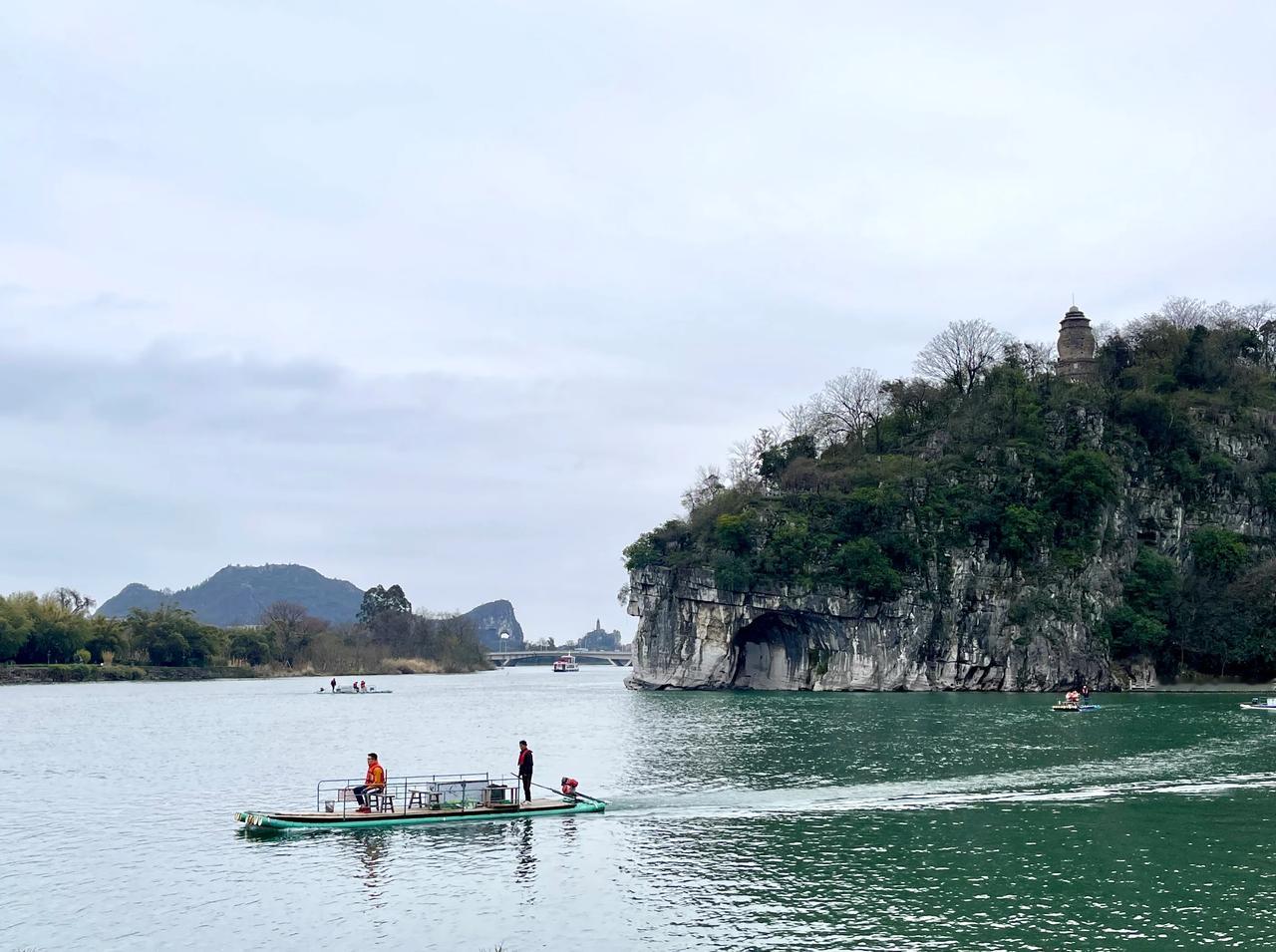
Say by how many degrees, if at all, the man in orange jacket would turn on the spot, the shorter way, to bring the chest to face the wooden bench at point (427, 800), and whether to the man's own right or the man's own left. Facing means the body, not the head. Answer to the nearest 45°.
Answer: approximately 180°

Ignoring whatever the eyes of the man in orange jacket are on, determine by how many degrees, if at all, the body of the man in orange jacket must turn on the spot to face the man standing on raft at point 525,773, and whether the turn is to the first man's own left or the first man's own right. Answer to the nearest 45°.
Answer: approximately 180°

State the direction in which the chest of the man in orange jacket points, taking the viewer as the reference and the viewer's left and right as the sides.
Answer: facing to the left of the viewer
